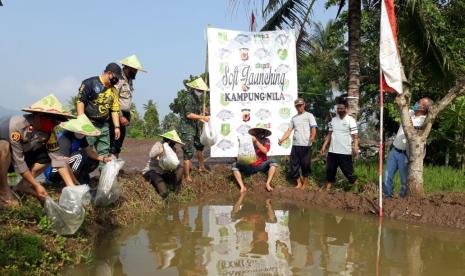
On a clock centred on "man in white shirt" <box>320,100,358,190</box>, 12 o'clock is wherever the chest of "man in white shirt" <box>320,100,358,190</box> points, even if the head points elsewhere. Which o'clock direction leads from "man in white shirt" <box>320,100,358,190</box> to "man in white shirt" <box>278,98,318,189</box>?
"man in white shirt" <box>278,98,318,189</box> is roughly at 4 o'clock from "man in white shirt" <box>320,100,358,190</box>.

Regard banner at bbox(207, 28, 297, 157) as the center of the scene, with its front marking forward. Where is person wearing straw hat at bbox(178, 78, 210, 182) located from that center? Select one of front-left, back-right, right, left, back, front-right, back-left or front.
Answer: front-right

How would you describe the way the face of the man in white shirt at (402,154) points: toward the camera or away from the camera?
toward the camera

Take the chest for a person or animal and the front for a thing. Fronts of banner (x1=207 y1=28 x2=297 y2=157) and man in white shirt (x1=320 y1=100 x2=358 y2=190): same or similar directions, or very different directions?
same or similar directions

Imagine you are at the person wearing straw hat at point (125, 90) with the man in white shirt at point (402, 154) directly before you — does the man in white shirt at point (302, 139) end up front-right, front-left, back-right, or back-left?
front-left

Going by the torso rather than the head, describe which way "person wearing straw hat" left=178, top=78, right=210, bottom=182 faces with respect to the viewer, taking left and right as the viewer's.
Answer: facing the viewer and to the right of the viewer

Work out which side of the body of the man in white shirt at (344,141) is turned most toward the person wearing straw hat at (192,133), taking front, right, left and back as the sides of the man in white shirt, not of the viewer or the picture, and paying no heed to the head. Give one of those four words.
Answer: right

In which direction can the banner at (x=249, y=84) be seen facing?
toward the camera

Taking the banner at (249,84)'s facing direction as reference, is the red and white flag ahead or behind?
ahead

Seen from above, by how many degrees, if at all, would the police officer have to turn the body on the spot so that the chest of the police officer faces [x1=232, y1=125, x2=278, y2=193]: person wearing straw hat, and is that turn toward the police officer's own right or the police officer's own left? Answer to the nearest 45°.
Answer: approximately 90° to the police officer's own left

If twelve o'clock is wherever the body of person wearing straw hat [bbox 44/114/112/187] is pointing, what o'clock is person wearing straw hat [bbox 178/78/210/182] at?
person wearing straw hat [bbox 178/78/210/182] is roughly at 9 o'clock from person wearing straw hat [bbox 44/114/112/187].

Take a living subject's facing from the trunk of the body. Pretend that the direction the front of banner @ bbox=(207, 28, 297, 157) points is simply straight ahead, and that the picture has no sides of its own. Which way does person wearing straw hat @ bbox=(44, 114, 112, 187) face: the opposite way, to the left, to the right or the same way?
to the left

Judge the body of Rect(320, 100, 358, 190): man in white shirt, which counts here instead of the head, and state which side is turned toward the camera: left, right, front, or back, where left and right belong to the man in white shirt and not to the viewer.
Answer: front

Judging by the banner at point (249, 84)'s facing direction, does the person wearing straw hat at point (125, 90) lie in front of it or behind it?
in front

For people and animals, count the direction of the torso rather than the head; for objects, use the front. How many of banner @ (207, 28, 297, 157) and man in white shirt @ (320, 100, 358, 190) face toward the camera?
2
